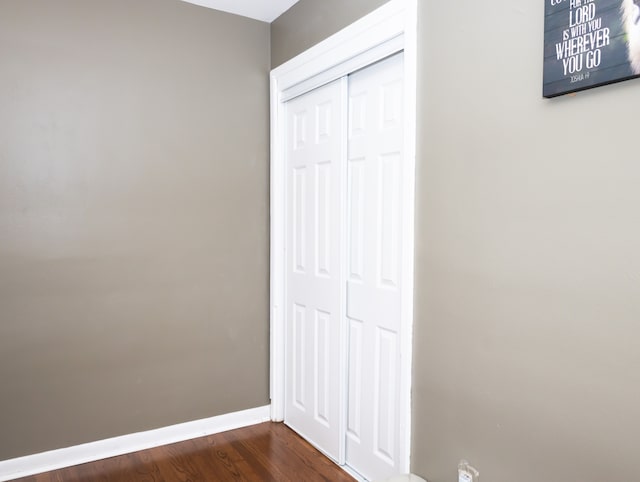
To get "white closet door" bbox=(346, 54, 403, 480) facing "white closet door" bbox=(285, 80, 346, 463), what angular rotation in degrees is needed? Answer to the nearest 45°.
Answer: approximately 90° to its right

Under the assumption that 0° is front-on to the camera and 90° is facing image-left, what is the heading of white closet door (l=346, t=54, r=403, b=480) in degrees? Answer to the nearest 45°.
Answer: approximately 45°

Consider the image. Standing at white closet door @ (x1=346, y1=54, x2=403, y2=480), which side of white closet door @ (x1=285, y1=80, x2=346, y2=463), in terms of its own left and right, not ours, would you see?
left

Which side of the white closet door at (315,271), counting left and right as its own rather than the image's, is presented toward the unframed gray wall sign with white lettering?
left
